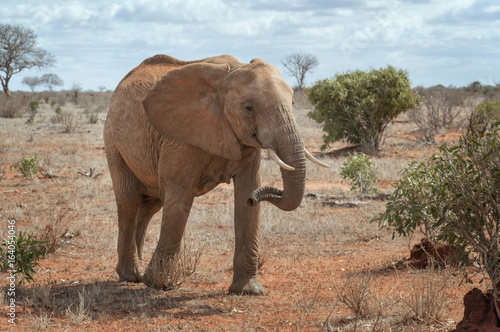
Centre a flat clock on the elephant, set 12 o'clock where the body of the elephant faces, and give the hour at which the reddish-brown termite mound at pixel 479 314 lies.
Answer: The reddish-brown termite mound is roughly at 12 o'clock from the elephant.

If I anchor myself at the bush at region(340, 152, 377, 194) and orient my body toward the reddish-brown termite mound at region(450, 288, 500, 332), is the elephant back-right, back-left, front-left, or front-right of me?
front-right

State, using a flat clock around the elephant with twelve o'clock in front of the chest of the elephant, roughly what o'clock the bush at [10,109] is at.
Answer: The bush is roughly at 7 o'clock from the elephant.

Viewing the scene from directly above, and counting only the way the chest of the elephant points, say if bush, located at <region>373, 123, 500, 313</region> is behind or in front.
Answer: in front

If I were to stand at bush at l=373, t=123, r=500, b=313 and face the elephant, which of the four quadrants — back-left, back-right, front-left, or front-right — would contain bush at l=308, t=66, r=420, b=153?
front-right

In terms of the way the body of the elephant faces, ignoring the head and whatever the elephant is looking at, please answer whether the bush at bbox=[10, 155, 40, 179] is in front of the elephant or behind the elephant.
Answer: behind

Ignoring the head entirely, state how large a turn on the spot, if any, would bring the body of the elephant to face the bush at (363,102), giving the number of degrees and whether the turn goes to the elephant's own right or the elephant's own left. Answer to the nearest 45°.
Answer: approximately 135° to the elephant's own left

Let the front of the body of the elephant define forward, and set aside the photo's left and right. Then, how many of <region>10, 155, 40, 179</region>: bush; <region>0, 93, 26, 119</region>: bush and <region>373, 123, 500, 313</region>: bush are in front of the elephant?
1

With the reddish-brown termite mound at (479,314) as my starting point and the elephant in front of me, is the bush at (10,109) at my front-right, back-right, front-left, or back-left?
front-right

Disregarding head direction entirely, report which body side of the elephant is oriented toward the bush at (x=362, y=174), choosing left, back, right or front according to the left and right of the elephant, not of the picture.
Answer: left

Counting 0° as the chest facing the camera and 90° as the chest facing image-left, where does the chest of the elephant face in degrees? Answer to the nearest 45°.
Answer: approximately 315°

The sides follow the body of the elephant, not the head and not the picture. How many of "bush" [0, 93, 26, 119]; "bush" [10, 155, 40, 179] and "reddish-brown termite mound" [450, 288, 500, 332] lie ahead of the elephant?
1

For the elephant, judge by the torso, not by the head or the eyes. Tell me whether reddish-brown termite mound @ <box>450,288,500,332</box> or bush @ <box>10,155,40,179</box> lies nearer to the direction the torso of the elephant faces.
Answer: the reddish-brown termite mound

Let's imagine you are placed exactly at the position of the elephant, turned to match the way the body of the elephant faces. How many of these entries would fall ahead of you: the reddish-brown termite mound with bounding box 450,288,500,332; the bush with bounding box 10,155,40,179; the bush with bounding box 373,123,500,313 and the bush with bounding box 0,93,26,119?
2
